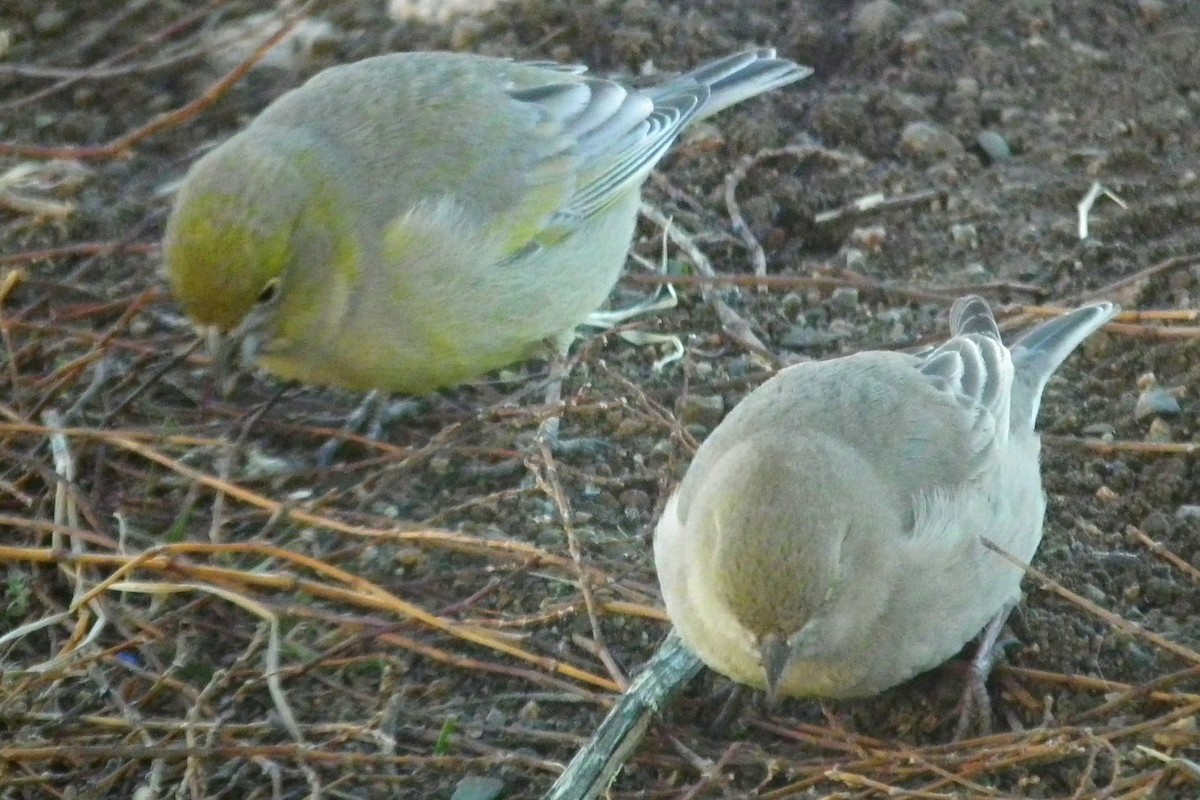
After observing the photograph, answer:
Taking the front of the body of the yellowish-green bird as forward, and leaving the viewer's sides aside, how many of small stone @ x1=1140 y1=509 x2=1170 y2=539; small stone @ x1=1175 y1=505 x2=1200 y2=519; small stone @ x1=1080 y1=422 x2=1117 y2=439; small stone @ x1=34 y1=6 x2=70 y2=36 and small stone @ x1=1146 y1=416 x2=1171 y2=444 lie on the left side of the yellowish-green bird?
4

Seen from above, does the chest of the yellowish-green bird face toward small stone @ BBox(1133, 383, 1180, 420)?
no

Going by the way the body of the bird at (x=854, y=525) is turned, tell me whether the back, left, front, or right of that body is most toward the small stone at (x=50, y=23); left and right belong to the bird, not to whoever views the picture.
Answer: right

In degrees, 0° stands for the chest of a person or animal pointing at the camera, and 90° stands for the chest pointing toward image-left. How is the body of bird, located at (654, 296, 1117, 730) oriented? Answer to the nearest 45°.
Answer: approximately 45°

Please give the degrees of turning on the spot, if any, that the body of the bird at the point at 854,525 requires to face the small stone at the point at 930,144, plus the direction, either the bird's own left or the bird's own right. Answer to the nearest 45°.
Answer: approximately 135° to the bird's own right

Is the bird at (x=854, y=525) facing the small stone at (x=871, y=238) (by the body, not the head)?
no

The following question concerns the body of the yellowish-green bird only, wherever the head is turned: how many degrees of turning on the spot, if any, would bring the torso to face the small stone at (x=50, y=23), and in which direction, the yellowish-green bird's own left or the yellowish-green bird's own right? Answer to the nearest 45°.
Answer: approximately 90° to the yellowish-green bird's own right

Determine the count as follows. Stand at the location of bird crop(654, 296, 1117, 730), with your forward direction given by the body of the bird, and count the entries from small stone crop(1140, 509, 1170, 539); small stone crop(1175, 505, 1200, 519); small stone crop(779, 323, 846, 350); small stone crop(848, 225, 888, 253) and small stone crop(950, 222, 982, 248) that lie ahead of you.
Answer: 0

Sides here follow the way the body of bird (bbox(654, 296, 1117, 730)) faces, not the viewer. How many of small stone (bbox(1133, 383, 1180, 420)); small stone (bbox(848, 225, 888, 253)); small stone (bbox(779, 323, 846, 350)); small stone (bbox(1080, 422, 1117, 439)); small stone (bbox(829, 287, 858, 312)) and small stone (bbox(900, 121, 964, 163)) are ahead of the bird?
0

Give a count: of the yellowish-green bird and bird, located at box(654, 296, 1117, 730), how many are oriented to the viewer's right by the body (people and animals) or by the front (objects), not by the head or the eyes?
0

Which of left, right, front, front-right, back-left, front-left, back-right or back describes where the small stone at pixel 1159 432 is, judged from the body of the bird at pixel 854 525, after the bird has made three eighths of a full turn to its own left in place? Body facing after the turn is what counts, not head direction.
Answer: front-left

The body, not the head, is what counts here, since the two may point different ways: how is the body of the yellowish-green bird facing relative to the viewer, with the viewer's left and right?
facing the viewer and to the left of the viewer

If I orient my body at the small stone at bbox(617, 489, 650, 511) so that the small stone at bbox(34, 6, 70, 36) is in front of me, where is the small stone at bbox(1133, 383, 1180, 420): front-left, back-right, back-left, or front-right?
back-right

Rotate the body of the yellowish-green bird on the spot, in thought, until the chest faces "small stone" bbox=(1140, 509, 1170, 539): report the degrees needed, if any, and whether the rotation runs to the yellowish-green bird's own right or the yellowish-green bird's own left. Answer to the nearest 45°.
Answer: approximately 90° to the yellowish-green bird's own left

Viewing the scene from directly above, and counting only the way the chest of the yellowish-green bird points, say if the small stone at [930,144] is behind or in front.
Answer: behind

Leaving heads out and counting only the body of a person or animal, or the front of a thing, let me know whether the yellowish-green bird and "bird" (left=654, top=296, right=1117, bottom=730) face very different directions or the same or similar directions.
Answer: same or similar directions

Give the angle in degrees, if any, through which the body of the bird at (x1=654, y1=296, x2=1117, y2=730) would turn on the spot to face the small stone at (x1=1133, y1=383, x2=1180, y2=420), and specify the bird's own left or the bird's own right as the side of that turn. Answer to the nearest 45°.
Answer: approximately 180°

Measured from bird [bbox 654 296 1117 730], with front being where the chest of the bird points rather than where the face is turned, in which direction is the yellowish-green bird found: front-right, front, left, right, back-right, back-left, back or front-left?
right
